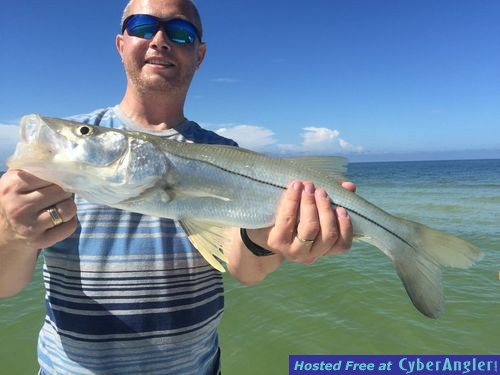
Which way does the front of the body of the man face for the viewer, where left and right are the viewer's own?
facing the viewer

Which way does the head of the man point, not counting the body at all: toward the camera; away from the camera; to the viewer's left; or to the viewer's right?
toward the camera
